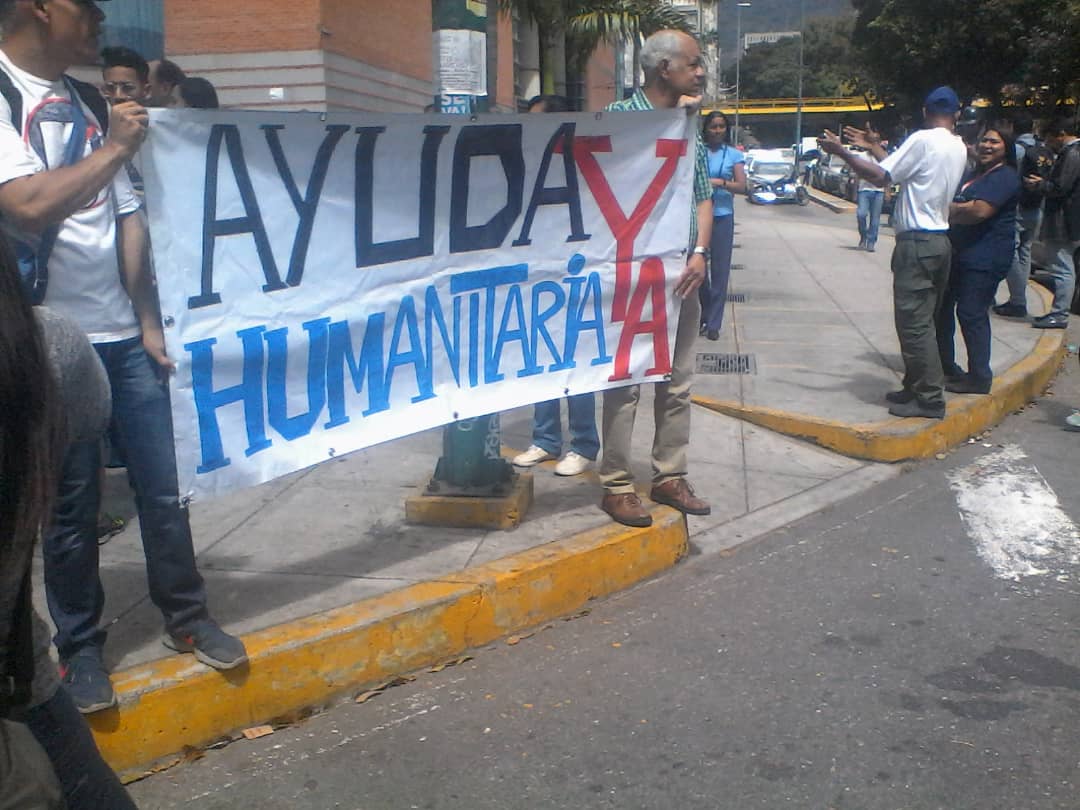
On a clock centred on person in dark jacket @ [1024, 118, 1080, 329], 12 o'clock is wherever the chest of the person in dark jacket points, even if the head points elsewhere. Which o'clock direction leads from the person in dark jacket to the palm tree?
The palm tree is roughly at 2 o'clock from the person in dark jacket.

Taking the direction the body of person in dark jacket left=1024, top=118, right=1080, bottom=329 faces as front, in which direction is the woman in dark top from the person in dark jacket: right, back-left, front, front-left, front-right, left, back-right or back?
left

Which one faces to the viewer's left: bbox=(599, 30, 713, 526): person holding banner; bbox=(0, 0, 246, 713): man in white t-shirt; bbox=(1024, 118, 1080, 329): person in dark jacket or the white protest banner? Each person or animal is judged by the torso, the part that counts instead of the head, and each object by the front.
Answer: the person in dark jacket

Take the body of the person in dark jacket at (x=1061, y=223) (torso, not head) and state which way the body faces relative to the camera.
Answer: to the viewer's left

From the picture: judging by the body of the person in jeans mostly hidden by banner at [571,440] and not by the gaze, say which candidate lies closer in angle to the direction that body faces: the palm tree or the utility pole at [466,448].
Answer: the utility pole

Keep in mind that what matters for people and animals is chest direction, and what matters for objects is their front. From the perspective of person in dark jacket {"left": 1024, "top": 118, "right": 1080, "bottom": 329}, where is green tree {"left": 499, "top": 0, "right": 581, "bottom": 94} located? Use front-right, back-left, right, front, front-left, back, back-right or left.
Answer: front-right

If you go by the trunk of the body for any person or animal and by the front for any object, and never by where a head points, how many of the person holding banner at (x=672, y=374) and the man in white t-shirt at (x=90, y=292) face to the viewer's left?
0

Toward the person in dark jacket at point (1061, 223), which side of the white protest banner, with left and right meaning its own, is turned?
left

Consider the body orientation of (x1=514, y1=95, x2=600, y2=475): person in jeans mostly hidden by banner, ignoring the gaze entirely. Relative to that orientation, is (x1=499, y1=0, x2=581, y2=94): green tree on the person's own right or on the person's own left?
on the person's own right

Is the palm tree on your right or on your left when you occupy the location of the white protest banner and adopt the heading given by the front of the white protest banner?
on your left
